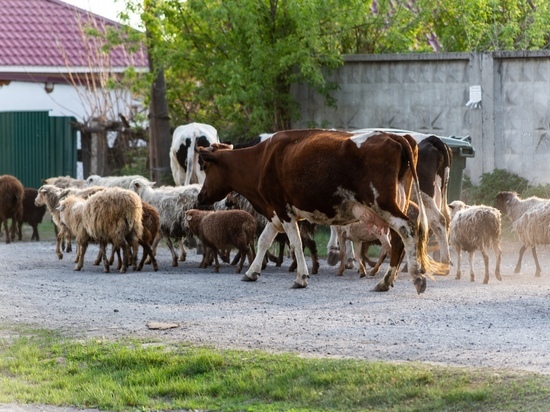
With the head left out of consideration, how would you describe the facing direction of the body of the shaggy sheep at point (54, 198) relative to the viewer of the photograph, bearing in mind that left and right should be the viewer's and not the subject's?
facing to the left of the viewer

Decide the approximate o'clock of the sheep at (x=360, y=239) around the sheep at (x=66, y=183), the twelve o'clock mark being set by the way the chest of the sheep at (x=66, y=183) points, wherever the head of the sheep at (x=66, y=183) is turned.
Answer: the sheep at (x=360, y=239) is roughly at 8 o'clock from the sheep at (x=66, y=183).

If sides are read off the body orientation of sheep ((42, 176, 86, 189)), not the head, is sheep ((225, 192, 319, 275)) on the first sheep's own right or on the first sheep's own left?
on the first sheep's own left

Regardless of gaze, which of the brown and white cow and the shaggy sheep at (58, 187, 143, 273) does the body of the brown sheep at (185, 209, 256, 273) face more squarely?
the shaggy sheep

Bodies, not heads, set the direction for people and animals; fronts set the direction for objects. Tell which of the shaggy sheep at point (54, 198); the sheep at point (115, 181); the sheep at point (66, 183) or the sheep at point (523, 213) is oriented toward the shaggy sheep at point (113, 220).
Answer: the sheep at point (523, 213)

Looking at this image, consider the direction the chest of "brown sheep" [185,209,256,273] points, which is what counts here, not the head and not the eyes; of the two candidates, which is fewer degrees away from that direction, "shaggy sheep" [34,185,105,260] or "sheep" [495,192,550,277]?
the shaggy sheep

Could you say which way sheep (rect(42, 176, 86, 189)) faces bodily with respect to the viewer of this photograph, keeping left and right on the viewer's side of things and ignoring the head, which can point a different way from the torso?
facing to the left of the viewer

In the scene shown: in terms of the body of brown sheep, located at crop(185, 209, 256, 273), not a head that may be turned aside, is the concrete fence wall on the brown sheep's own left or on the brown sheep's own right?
on the brown sheep's own right

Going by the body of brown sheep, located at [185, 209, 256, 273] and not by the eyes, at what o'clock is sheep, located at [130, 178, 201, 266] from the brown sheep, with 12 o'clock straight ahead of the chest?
The sheep is roughly at 2 o'clock from the brown sheep.

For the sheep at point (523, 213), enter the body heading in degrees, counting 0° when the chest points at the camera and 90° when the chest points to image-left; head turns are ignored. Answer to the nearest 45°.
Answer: approximately 90°

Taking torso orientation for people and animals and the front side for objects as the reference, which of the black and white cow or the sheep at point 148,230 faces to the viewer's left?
the sheep

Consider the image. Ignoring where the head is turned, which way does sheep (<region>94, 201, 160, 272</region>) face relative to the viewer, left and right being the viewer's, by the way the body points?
facing to the left of the viewer

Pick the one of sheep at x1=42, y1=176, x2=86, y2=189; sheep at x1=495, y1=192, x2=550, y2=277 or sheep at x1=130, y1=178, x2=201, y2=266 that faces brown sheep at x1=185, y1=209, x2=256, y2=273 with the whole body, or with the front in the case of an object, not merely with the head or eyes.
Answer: sheep at x1=495, y1=192, x2=550, y2=277

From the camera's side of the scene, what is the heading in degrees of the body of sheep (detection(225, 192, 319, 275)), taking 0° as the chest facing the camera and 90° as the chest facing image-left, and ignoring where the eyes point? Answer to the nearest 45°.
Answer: approximately 90°

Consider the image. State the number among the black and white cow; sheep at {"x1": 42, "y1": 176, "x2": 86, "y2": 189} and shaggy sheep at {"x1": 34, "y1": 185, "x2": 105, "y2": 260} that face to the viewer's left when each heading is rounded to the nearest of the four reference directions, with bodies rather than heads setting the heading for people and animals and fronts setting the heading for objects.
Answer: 2

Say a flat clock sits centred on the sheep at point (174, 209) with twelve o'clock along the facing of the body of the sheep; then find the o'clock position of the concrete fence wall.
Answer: The concrete fence wall is roughly at 5 o'clock from the sheep.

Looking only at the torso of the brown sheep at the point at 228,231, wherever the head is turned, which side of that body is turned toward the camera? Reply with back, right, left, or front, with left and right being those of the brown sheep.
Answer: left
